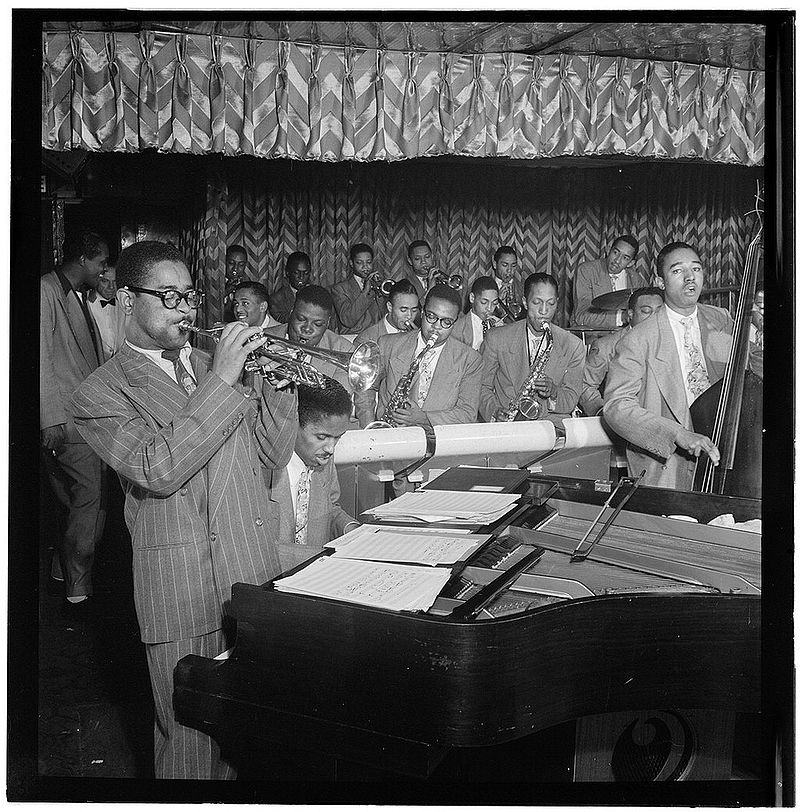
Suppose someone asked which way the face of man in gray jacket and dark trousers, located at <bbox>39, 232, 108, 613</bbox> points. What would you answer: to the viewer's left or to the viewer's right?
to the viewer's right

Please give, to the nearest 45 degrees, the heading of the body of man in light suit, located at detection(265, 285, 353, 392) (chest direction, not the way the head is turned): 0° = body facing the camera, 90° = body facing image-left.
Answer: approximately 0°

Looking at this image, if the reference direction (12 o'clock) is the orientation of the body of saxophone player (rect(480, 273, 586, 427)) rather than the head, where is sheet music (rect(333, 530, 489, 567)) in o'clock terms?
The sheet music is roughly at 1 o'clock from the saxophone player.

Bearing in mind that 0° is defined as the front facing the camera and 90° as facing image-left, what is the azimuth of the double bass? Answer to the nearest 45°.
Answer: approximately 45°
